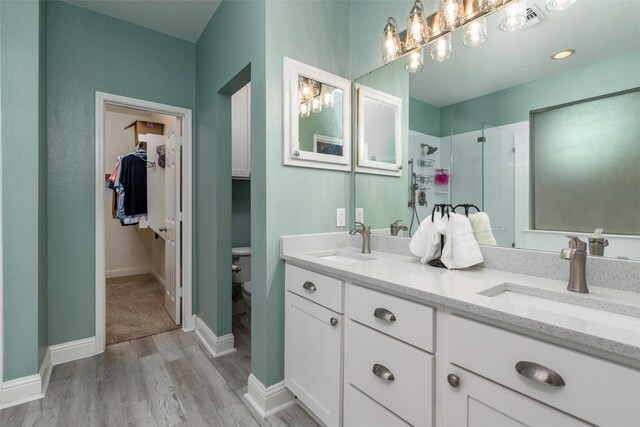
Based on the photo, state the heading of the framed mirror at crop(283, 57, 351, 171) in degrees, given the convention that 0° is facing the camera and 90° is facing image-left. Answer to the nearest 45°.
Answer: approximately 315°

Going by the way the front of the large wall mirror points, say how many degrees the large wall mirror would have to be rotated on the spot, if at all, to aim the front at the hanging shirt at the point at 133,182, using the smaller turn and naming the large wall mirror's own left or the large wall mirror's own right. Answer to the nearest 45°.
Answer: approximately 45° to the large wall mirror's own right

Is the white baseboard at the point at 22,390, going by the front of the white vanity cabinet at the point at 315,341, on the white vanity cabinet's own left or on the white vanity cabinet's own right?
on the white vanity cabinet's own right

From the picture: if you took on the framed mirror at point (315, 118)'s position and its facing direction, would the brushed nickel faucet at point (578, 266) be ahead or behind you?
ahead

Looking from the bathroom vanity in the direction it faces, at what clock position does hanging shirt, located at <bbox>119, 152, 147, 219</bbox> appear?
The hanging shirt is roughly at 2 o'clock from the bathroom vanity.

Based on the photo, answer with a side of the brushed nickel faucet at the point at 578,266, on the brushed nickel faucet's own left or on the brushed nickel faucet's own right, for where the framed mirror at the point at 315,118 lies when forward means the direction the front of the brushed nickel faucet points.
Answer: on the brushed nickel faucet's own right

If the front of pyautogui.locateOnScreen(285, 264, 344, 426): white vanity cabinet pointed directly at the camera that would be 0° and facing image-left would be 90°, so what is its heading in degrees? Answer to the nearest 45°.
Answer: approximately 45°

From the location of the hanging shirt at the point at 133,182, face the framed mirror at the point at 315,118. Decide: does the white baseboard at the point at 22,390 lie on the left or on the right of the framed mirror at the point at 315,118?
right

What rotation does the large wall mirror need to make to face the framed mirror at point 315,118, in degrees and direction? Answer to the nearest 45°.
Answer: approximately 45° to its right
